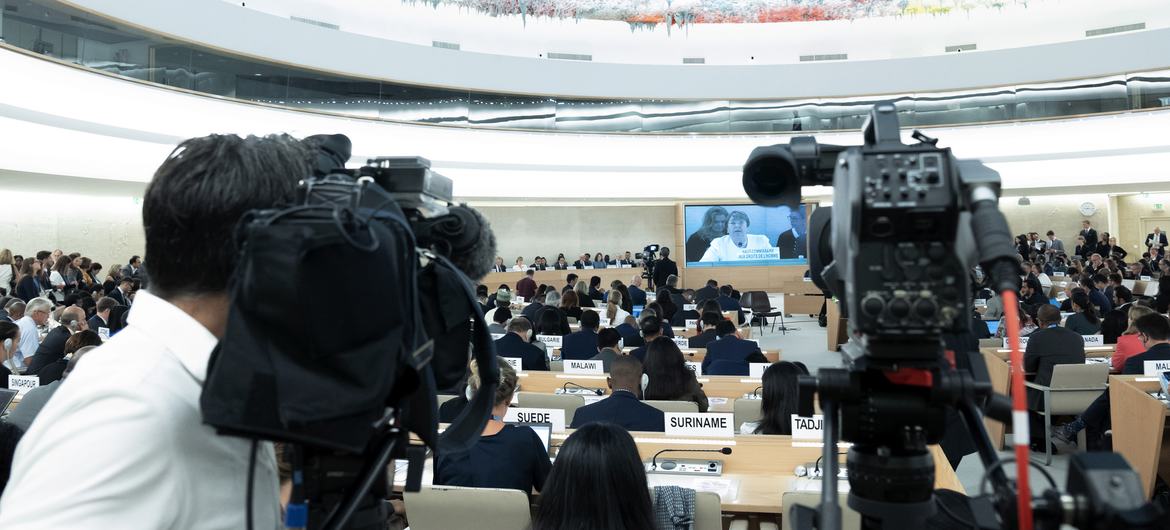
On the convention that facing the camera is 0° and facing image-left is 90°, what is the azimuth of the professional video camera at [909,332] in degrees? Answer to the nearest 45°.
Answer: approximately 180°

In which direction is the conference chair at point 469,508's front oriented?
away from the camera

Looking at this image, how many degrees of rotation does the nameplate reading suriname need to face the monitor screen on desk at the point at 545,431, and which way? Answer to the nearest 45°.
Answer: approximately 90° to its right

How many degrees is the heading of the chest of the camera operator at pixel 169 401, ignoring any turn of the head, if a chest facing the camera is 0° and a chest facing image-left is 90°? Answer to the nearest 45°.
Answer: approximately 225°

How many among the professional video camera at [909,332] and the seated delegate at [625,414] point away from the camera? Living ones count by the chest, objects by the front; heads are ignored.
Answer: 2

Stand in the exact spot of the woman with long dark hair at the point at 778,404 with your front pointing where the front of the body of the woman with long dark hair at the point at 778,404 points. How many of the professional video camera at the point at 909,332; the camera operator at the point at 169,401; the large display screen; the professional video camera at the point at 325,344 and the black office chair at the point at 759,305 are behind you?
3

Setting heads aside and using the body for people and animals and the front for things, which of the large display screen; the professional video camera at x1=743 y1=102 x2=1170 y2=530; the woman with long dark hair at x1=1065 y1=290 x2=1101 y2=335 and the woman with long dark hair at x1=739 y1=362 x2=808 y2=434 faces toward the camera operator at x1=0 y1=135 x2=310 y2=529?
the large display screen

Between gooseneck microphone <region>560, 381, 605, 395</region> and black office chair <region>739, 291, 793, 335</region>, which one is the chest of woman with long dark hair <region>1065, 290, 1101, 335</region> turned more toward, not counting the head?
the black office chair

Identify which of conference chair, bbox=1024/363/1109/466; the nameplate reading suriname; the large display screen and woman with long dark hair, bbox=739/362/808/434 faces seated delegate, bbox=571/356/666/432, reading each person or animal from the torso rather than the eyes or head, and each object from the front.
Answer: the large display screen

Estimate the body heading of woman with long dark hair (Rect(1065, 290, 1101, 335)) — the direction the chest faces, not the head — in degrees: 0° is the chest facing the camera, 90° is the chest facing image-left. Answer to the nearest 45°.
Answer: approximately 135°

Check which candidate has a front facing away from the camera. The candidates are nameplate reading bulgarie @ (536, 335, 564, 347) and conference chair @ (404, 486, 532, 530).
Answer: the conference chair

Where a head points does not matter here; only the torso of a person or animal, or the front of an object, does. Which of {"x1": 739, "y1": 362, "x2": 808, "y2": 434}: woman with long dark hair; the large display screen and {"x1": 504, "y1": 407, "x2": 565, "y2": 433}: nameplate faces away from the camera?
the woman with long dark hair

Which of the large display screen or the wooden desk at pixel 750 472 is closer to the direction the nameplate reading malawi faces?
the wooden desk

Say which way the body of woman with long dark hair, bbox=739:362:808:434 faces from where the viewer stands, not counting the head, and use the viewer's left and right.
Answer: facing away from the viewer

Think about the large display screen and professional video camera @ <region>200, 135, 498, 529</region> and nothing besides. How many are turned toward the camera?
1
